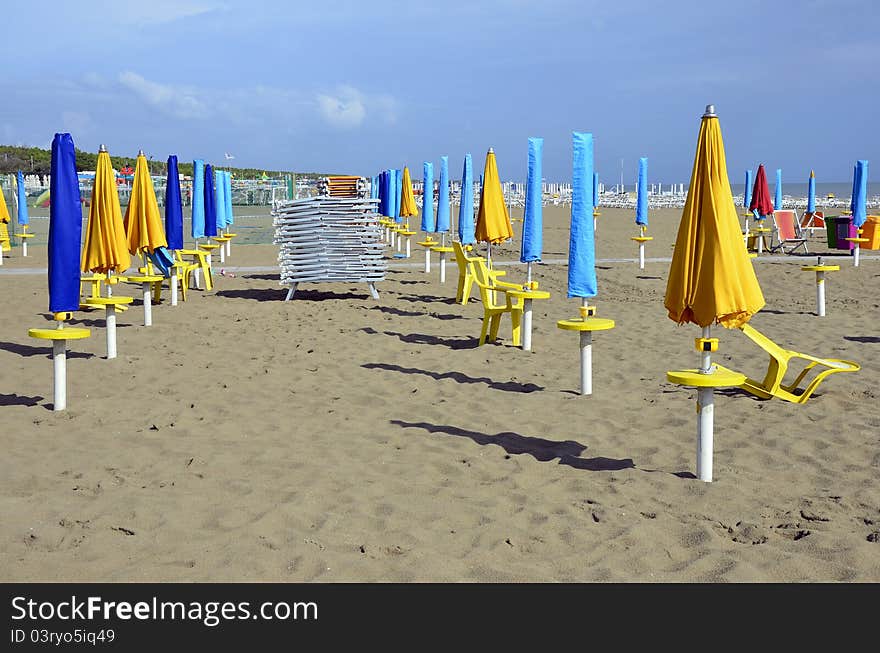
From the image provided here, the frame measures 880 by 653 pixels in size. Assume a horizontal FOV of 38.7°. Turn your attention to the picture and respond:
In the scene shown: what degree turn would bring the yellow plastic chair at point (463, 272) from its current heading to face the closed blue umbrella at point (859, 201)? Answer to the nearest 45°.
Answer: approximately 45° to its left

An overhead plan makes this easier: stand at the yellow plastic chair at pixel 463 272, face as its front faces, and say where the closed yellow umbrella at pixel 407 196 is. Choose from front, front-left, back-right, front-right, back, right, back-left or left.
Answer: left

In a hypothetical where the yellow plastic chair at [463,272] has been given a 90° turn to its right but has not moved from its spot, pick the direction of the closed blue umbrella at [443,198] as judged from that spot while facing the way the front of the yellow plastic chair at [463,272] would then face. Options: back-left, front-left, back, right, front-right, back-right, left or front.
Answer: back

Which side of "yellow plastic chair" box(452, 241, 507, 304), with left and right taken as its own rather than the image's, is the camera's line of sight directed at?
right

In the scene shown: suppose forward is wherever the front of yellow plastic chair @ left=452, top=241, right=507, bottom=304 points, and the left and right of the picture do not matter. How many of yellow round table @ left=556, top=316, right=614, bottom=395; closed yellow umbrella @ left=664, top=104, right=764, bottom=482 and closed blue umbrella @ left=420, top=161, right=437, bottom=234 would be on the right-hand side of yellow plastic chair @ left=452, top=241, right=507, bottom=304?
2

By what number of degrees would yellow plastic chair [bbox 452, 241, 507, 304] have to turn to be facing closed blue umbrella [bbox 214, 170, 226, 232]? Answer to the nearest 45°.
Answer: approximately 135° to its left

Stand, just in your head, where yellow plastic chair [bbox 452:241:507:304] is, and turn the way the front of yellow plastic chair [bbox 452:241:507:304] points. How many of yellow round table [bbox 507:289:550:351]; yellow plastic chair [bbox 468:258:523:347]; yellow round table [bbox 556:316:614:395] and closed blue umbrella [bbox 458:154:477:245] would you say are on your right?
3

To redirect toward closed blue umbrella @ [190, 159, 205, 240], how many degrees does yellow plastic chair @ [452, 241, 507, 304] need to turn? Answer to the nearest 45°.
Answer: approximately 135° to its left

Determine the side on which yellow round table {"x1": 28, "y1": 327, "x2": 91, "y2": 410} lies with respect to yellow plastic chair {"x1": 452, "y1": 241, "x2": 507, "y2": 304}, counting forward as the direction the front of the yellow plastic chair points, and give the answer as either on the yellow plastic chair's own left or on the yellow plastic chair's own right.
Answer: on the yellow plastic chair's own right

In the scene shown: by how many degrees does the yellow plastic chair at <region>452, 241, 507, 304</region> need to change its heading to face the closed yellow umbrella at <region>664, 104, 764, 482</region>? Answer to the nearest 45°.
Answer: approximately 90° to its right

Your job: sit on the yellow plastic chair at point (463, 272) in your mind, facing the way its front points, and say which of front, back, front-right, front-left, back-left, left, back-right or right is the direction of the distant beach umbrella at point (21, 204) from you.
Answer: back-left

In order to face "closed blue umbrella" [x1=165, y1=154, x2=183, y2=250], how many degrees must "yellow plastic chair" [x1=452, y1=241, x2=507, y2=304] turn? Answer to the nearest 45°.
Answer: approximately 180°
